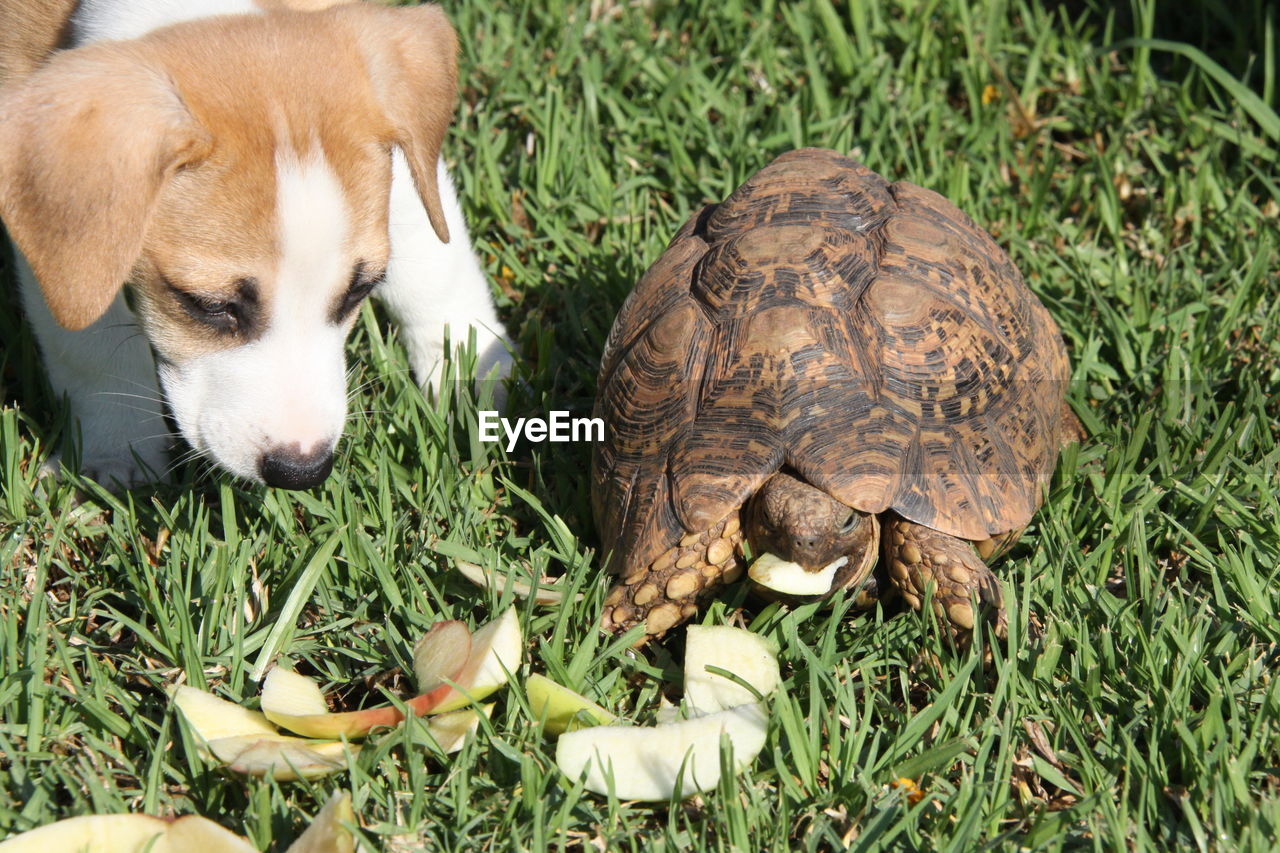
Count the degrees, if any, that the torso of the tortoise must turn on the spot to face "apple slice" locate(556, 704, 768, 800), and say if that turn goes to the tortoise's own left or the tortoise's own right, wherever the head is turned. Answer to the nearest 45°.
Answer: approximately 45° to the tortoise's own right

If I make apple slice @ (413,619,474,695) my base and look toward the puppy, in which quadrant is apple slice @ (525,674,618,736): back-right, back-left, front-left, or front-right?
back-right

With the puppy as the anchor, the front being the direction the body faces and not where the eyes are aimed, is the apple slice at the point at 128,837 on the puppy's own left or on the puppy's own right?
on the puppy's own right

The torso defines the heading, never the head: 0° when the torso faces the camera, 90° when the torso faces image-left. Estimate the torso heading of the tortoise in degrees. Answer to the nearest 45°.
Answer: approximately 0°

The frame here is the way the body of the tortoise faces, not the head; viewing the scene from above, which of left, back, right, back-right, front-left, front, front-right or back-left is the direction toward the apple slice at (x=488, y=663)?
front-right

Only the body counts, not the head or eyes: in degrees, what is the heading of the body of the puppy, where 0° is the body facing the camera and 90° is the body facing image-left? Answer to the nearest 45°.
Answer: approximately 315°

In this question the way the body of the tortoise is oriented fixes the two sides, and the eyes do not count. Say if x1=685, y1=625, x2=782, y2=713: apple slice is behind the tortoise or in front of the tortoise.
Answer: in front

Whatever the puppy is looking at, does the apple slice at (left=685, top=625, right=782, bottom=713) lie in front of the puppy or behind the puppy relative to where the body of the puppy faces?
in front
